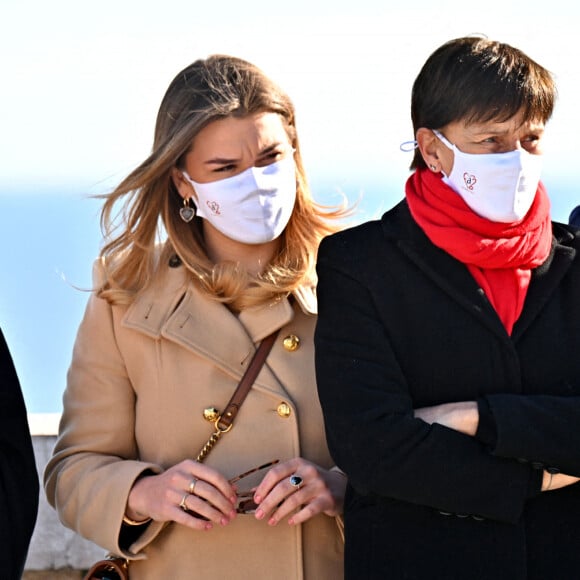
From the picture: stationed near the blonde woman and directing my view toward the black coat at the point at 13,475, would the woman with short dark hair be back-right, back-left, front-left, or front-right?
back-left

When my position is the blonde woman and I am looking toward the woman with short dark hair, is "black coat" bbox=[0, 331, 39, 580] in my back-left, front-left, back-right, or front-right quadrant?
back-right

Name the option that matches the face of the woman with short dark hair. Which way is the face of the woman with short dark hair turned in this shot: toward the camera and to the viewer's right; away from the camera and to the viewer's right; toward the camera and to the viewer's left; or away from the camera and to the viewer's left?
toward the camera and to the viewer's right

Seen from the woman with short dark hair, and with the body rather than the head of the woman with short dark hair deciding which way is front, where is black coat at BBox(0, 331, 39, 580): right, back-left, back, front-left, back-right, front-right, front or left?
back-right

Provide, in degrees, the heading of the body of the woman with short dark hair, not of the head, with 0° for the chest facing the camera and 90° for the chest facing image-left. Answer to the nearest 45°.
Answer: approximately 315°
